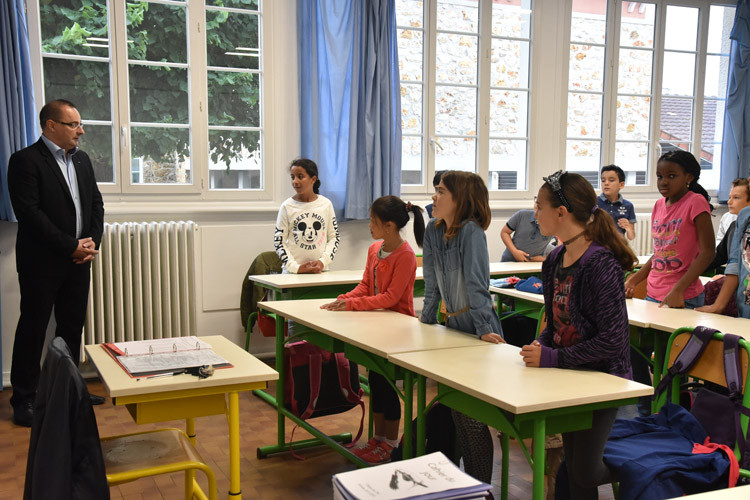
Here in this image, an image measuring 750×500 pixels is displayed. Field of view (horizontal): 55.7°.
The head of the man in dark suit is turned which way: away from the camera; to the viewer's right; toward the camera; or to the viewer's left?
to the viewer's right

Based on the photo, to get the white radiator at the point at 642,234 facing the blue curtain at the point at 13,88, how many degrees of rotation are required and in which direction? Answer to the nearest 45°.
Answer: approximately 45° to its right

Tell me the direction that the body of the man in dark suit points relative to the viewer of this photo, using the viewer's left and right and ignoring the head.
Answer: facing the viewer and to the right of the viewer

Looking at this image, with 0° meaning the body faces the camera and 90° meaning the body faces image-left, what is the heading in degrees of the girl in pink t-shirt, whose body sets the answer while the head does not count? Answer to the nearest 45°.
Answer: approximately 45°

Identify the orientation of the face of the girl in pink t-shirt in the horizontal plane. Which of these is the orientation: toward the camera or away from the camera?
toward the camera

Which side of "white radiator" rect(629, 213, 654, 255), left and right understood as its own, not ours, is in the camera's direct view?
front

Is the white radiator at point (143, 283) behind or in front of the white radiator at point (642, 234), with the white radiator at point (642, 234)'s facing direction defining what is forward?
in front

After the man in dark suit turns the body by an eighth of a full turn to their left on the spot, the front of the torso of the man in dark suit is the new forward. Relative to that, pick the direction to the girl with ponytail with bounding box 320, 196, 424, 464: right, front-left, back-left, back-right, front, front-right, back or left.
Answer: front-right

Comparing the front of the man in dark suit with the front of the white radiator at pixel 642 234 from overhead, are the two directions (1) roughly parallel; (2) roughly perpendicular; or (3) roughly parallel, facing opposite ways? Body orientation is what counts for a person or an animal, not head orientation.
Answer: roughly perpendicular

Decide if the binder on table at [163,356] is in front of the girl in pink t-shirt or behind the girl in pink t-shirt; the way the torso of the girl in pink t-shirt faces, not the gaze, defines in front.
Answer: in front

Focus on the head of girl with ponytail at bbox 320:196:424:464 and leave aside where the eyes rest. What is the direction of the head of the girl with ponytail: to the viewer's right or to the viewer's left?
to the viewer's left

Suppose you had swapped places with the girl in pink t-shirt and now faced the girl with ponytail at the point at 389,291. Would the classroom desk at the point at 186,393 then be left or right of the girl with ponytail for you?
left

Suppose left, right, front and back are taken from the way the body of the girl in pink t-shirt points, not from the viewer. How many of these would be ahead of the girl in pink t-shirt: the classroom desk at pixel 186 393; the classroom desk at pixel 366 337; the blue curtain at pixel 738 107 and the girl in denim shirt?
3
